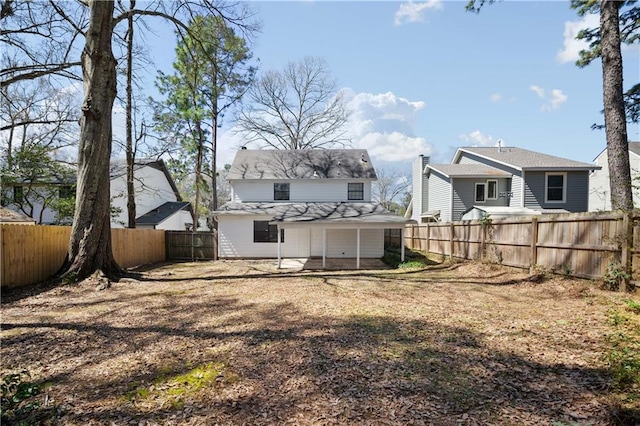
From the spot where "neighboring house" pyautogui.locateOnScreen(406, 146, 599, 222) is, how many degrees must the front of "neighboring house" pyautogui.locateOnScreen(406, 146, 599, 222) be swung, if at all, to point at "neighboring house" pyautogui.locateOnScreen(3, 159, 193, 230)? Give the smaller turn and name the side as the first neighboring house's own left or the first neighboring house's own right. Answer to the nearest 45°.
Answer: approximately 90° to the first neighboring house's own left

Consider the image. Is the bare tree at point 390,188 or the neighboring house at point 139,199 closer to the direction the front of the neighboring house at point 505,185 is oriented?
the bare tree

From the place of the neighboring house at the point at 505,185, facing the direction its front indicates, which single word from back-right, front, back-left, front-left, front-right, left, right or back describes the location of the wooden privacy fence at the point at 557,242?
back

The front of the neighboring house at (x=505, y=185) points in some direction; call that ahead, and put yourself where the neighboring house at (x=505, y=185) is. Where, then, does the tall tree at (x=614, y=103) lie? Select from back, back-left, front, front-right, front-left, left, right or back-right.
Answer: back

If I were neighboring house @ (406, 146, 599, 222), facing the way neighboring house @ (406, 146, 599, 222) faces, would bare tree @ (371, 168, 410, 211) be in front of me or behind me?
in front

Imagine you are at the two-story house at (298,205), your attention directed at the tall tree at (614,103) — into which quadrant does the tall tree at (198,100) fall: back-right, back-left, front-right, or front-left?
back-right

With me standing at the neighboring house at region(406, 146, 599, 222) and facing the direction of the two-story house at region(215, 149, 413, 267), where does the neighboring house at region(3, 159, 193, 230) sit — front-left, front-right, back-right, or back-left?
front-right

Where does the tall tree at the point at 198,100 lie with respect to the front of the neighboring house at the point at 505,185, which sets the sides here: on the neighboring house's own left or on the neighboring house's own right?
on the neighboring house's own left

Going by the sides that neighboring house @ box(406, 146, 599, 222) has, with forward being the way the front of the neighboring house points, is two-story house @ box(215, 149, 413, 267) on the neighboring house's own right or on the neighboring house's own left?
on the neighboring house's own left

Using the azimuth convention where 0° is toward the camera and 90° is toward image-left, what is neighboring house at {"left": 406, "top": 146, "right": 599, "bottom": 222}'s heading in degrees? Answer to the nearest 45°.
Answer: approximately 180°
